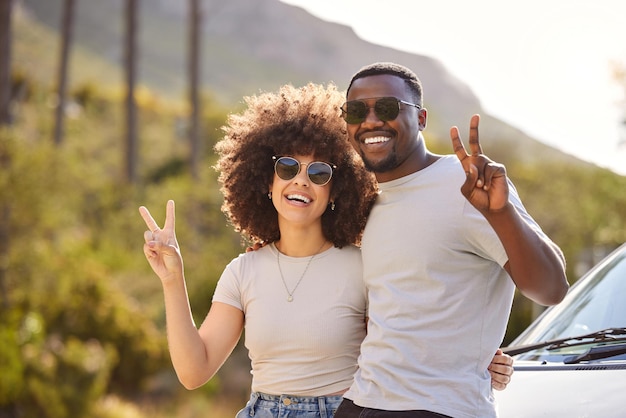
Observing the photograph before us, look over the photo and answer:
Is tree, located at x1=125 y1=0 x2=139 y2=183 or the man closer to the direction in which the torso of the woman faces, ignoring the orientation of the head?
the man

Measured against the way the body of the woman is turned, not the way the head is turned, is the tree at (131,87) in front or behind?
behind

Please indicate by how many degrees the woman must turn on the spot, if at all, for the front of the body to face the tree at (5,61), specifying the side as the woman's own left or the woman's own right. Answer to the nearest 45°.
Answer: approximately 135° to the woman's own right

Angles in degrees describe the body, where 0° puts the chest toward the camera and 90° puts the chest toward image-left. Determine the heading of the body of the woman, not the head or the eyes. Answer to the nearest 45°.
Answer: approximately 0°

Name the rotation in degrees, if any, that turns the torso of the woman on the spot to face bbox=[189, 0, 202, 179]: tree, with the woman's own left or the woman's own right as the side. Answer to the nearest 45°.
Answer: approximately 180°

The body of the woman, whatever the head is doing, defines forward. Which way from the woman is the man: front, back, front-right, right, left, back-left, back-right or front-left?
front-left
